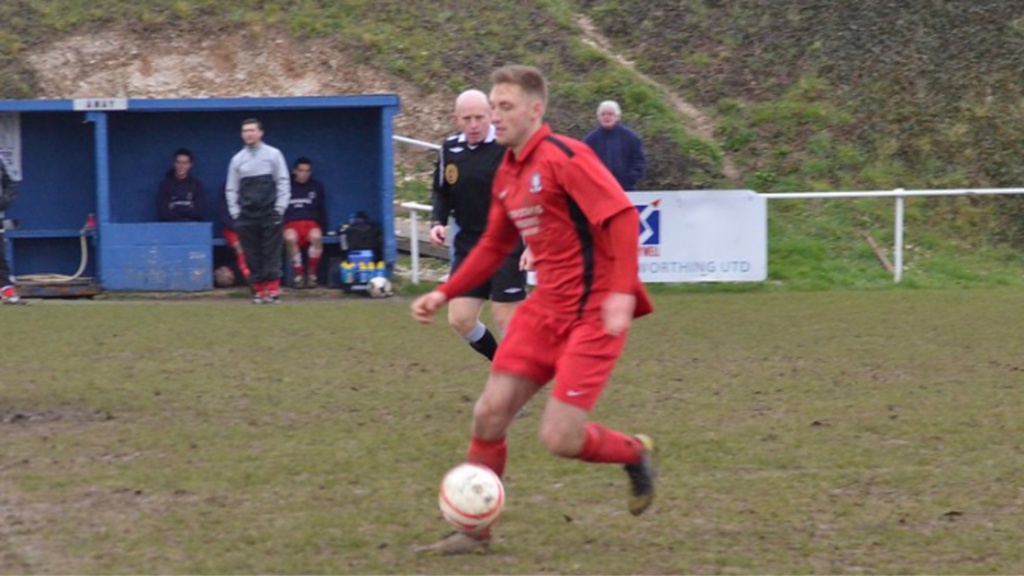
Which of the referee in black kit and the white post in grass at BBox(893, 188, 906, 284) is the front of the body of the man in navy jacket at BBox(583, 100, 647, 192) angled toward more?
the referee in black kit

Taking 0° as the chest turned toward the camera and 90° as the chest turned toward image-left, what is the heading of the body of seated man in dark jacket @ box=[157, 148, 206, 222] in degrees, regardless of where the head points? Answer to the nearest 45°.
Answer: approximately 0°

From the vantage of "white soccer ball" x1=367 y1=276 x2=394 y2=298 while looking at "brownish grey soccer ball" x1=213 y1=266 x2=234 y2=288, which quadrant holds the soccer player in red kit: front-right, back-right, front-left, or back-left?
back-left

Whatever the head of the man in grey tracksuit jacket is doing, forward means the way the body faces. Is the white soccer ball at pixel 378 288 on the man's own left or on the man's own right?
on the man's own left

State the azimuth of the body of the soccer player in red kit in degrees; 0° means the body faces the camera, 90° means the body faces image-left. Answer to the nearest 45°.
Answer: approximately 45°

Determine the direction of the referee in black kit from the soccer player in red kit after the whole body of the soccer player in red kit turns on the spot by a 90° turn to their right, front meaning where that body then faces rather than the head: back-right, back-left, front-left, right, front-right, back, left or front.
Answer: front-right

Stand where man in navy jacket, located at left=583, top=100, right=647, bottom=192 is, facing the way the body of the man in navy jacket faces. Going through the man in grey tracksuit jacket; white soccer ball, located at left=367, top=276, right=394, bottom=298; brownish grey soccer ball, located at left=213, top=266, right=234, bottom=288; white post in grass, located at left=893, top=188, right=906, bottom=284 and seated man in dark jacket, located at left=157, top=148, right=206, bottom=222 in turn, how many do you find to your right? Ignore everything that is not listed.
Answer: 4

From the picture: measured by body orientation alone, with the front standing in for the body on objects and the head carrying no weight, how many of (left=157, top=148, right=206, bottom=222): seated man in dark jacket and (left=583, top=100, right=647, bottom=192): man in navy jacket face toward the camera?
2

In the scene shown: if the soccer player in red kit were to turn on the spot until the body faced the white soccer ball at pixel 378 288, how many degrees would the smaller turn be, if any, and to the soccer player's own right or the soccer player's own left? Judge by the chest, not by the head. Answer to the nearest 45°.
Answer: approximately 135° to the soccer player's own right
